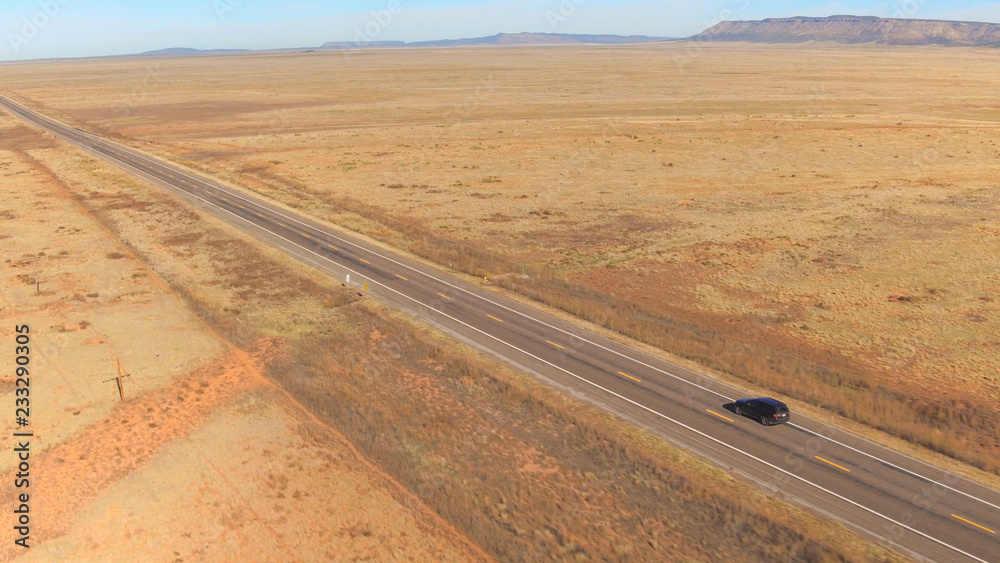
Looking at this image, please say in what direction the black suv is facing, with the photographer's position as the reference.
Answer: facing away from the viewer and to the left of the viewer
